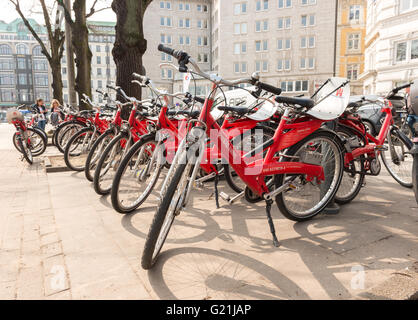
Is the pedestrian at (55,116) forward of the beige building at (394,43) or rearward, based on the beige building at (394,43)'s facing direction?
forward

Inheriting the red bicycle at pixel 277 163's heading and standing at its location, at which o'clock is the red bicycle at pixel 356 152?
the red bicycle at pixel 356 152 is roughly at 6 o'clock from the red bicycle at pixel 277 163.

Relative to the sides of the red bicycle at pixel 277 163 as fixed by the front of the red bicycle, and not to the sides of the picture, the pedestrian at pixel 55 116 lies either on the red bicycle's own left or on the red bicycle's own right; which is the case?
on the red bicycle's own right

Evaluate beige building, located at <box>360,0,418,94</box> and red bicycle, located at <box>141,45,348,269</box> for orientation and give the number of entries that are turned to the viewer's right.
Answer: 0

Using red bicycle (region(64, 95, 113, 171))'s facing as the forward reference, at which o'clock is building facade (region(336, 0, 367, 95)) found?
The building facade is roughly at 6 o'clock from the red bicycle.

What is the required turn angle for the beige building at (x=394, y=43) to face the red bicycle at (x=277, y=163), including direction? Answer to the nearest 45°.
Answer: approximately 45° to its left

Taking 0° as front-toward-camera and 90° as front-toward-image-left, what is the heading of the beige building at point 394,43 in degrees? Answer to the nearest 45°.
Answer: approximately 45°

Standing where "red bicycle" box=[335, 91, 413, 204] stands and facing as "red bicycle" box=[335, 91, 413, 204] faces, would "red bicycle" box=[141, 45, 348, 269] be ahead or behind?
behind

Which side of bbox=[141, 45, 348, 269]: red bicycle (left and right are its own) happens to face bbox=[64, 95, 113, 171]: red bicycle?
right

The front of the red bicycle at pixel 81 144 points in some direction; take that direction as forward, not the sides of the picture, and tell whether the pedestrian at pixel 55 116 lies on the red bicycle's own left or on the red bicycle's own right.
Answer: on the red bicycle's own right

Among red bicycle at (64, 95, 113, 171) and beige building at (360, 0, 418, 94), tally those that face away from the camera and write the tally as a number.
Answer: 0

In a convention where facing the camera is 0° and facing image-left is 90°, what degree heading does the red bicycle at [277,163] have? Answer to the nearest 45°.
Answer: approximately 45°
